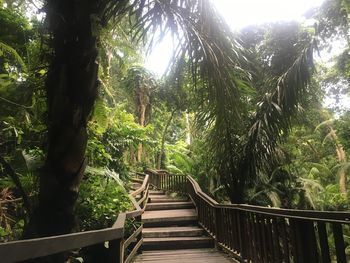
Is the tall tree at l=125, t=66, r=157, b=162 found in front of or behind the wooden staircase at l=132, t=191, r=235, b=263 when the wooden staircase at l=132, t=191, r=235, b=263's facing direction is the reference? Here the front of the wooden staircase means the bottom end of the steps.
behind

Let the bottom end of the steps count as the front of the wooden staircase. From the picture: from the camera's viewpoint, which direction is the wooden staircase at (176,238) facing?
toward the camera

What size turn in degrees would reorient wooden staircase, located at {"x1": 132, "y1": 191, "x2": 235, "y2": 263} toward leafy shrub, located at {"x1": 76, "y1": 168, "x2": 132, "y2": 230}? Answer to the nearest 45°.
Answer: approximately 45° to its right
